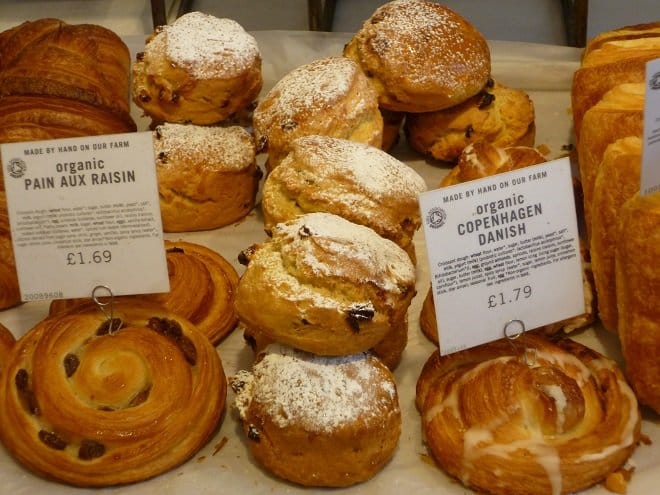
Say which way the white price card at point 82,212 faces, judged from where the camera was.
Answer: facing the viewer

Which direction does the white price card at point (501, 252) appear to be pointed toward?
toward the camera

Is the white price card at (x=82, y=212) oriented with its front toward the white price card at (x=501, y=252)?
no

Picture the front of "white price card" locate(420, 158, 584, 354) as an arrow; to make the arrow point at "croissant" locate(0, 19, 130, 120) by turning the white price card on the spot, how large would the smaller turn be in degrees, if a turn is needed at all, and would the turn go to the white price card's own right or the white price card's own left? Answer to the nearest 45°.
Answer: approximately 135° to the white price card's own right

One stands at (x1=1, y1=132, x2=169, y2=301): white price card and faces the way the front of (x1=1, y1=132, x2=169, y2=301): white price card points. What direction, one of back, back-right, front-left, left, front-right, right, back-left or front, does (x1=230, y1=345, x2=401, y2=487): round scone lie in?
front-left

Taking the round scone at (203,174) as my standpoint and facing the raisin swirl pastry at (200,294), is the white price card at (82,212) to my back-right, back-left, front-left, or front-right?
front-right

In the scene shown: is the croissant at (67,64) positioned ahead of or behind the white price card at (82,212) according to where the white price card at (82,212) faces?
behind

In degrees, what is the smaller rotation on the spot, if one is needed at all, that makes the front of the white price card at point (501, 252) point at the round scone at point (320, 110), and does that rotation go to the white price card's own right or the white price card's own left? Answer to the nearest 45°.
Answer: approximately 135° to the white price card's own right

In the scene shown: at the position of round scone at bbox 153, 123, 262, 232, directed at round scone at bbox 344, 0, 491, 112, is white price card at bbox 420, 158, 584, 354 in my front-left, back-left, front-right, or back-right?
front-right

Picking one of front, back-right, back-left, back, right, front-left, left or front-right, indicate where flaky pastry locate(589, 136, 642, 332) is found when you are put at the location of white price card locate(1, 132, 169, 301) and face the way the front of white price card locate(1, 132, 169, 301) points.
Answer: left

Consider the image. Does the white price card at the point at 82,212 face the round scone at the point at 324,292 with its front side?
no

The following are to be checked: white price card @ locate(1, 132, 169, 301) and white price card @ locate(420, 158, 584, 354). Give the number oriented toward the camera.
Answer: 2

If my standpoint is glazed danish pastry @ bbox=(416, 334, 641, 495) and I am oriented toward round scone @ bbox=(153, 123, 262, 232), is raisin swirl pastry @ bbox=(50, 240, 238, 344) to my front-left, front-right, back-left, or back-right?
front-left

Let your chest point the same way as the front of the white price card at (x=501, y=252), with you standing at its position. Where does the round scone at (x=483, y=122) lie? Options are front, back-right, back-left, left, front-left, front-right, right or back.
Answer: back

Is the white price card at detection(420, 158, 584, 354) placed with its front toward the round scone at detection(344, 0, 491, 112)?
no

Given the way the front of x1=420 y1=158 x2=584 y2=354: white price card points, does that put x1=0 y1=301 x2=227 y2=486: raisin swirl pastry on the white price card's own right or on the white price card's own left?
on the white price card's own right
